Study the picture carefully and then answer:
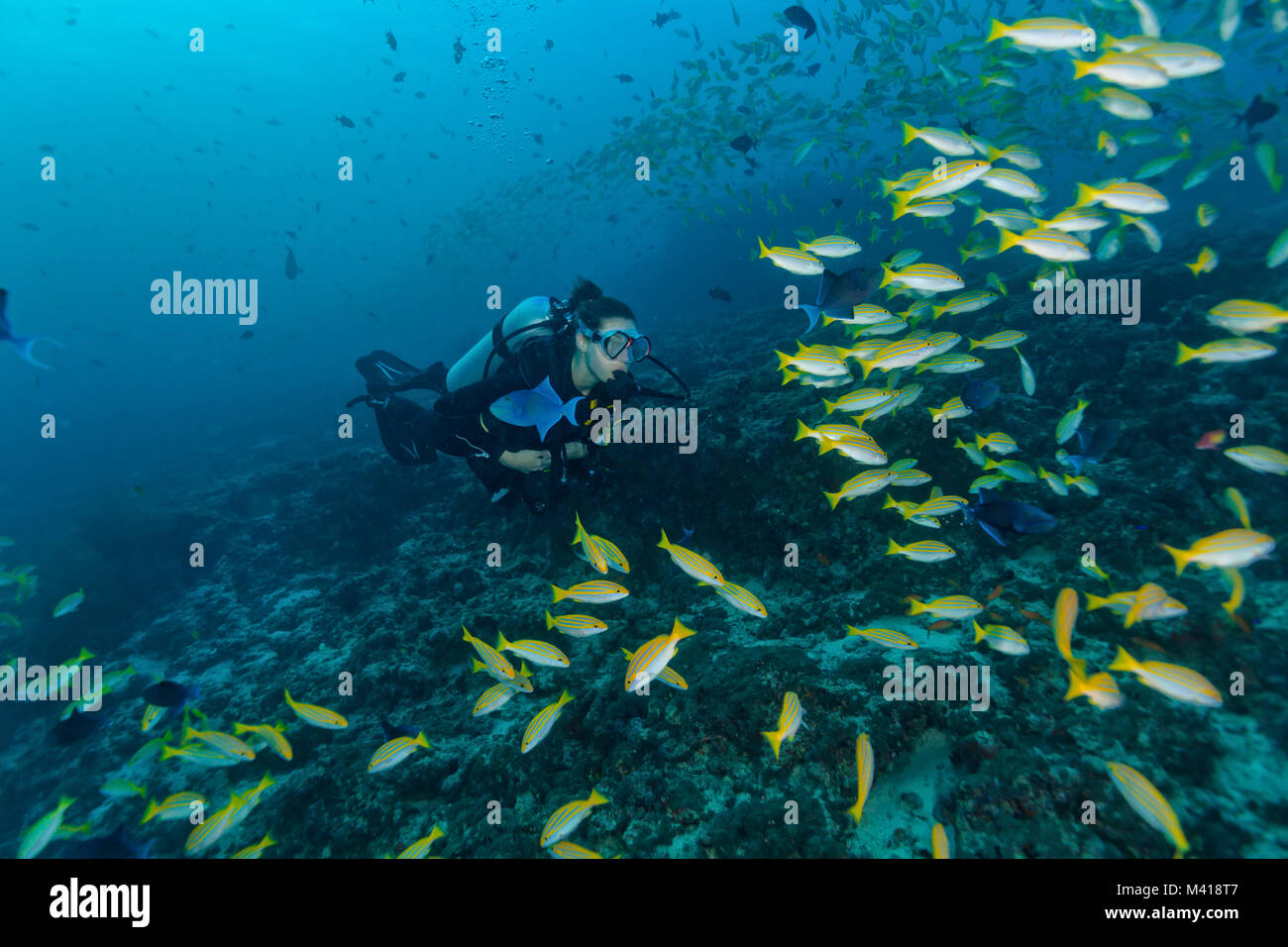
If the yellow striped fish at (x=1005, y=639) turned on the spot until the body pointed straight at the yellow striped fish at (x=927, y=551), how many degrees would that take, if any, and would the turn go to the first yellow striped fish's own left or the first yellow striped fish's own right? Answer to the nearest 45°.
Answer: approximately 135° to the first yellow striped fish's own left

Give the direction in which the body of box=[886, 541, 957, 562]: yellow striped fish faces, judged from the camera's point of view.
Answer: to the viewer's right

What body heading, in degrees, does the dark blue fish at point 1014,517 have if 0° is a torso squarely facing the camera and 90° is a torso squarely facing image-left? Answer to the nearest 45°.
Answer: approximately 270°

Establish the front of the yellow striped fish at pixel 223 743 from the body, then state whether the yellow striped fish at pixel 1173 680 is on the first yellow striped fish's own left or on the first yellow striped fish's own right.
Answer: on the first yellow striped fish's own right

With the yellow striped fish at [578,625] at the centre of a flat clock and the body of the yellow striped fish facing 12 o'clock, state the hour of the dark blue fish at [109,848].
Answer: The dark blue fish is roughly at 6 o'clock from the yellow striped fish.

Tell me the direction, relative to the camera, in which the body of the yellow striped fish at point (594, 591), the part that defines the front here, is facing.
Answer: to the viewer's right

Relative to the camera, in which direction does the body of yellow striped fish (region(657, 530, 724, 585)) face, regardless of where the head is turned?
to the viewer's right

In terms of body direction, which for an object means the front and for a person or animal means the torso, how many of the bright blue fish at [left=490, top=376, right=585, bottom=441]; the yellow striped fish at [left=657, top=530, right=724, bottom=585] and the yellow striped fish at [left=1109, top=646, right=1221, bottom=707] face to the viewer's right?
2

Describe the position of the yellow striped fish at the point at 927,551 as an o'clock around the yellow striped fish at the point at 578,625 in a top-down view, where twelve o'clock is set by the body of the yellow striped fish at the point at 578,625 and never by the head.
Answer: the yellow striped fish at the point at 927,551 is roughly at 12 o'clock from the yellow striped fish at the point at 578,625.
